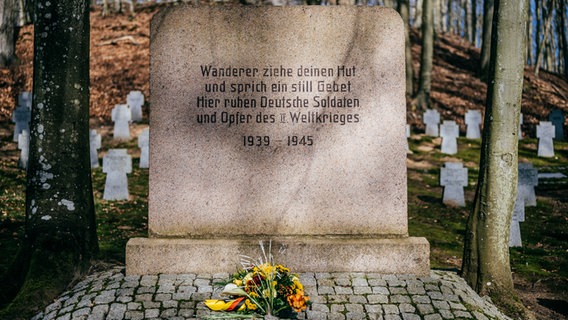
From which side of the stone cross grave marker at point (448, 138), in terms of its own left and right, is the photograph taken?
front

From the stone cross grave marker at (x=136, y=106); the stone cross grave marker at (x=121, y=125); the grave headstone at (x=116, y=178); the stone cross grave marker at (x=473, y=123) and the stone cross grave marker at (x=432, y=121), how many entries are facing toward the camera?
5

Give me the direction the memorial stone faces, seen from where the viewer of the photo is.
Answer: facing the viewer

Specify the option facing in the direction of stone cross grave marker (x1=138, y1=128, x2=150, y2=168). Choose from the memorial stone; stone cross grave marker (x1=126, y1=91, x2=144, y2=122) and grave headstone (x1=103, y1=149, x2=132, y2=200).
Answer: stone cross grave marker (x1=126, y1=91, x2=144, y2=122)

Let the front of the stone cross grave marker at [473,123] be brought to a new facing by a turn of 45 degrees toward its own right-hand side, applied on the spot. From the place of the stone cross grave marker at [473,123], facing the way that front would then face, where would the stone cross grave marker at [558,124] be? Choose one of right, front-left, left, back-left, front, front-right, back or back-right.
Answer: back

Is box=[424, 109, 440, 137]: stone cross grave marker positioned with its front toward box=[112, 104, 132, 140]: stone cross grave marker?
no

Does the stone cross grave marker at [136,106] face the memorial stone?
yes

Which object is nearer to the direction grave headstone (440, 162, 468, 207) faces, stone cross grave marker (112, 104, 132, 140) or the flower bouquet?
the flower bouquet

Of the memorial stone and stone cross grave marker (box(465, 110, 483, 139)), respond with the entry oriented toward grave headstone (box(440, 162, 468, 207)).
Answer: the stone cross grave marker

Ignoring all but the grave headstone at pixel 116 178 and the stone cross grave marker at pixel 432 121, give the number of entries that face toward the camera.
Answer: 2

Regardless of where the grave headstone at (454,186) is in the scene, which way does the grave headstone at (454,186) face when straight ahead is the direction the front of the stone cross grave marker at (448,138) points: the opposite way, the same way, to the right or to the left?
the same way

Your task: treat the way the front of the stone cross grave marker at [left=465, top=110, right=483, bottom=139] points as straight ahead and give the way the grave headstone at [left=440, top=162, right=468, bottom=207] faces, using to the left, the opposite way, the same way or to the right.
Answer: the same way

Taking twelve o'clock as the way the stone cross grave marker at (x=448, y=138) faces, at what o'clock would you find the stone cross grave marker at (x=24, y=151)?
the stone cross grave marker at (x=24, y=151) is roughly at 2 o'clock from the stone cross grave marker at (x=448, y=138).

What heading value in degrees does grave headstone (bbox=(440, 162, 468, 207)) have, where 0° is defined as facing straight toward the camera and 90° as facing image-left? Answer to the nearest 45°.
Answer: approximately 0°

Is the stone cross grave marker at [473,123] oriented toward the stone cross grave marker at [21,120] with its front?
no

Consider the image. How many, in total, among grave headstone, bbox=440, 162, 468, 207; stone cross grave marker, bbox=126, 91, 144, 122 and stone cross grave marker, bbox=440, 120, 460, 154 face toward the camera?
3

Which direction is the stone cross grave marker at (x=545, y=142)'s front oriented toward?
toward the camera
